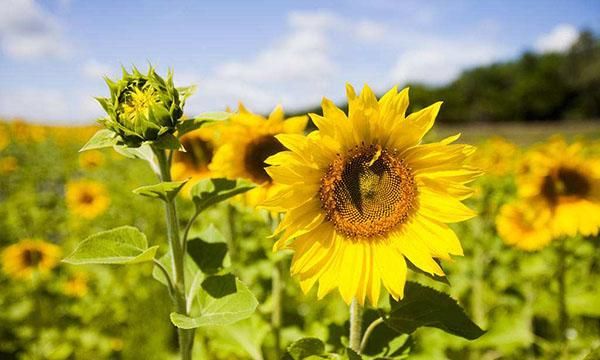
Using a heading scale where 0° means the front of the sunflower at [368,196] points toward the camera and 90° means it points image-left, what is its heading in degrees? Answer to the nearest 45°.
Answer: approximately 0°

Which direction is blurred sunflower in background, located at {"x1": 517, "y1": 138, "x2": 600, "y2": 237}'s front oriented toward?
toward the camera

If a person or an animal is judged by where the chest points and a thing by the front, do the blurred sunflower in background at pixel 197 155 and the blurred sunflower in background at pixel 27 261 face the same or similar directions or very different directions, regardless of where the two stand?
same or similar directions

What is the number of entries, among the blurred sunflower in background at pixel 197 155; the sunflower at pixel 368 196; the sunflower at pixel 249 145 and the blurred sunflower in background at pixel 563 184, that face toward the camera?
4

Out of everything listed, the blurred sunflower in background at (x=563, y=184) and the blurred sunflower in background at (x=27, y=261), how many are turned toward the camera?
2

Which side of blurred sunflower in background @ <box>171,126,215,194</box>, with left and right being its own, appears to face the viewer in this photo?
front

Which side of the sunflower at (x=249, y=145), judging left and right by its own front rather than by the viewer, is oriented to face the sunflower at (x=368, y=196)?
front

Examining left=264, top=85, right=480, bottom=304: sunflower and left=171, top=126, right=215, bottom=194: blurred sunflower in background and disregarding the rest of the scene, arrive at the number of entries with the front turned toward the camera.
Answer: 2

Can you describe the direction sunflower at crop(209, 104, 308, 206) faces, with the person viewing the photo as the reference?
facing the viewer

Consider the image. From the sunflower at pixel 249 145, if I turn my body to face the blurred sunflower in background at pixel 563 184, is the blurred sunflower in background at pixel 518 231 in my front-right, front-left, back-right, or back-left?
front-left

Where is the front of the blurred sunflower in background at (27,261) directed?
toward the camera
